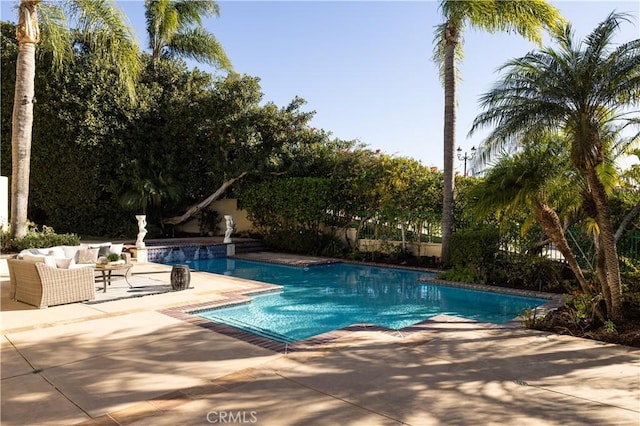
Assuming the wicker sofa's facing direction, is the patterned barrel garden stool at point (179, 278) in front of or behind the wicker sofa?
in front

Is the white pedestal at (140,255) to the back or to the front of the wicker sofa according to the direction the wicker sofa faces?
to the front

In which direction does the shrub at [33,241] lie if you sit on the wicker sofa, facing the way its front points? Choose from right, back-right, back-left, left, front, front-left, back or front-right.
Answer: front-left

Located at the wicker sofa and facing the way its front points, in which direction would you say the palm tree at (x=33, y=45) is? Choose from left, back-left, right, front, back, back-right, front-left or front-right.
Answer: front-left

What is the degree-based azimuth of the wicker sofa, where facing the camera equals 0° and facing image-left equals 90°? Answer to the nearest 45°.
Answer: approximately 225°
